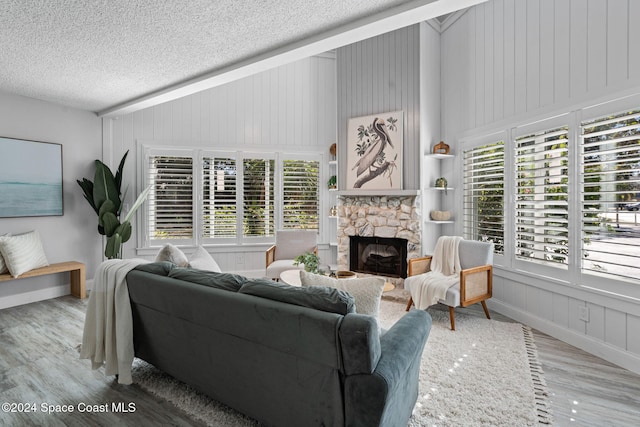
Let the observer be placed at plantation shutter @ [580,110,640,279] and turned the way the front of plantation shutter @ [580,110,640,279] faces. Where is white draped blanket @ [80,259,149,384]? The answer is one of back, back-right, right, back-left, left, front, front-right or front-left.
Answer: front

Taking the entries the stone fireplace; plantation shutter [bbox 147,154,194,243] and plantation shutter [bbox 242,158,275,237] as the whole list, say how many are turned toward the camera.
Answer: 3

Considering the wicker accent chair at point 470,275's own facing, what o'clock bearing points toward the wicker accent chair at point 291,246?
the wicker accent chair at point 291,246 is roughly at 2 o'clock from the wicker accent chair at point 470,275.

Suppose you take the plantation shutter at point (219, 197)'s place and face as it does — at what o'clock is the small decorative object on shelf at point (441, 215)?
The small decorative object on shelf is roughly at 10 o'clock from the plantation shutter.

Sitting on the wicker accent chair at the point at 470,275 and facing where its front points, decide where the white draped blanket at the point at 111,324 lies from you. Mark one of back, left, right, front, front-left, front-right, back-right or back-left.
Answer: front

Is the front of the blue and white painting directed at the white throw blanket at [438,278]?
yes

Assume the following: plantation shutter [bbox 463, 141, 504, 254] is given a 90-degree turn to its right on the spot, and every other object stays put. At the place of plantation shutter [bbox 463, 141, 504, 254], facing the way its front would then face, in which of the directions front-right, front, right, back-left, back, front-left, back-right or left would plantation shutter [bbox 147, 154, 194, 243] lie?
front-left

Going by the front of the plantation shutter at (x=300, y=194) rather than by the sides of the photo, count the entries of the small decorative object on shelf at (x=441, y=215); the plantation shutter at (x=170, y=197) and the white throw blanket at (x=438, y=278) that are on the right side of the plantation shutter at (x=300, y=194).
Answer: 1

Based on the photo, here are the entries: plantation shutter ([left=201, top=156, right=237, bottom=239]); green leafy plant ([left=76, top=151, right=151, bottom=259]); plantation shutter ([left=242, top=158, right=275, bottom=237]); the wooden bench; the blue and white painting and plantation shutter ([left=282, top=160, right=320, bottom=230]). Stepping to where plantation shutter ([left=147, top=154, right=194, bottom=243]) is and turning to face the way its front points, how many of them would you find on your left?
3

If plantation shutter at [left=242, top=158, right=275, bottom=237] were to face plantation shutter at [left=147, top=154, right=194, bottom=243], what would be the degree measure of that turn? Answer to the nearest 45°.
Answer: approximately 90° to its right

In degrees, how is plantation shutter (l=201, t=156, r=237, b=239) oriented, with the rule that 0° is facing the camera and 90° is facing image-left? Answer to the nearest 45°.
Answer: approximately 0°

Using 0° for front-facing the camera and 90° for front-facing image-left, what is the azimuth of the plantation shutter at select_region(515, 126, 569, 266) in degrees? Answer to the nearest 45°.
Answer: approximately 45°

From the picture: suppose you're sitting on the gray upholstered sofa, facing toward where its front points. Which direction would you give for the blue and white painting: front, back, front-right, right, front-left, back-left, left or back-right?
left

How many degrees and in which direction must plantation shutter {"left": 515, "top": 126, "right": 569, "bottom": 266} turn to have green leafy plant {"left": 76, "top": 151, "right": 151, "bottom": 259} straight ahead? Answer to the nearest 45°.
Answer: approximately 45° to its right

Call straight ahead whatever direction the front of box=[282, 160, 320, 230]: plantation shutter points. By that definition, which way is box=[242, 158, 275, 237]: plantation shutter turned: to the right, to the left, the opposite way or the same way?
the same way

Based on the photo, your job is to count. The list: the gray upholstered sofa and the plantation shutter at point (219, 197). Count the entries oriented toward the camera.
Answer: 1

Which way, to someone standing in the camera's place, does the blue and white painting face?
facing the viewer and to the right of the viewer

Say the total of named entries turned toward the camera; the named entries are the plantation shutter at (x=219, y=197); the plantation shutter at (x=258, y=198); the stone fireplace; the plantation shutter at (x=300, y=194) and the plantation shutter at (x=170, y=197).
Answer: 5

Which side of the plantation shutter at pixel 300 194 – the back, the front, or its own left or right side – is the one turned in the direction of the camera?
front

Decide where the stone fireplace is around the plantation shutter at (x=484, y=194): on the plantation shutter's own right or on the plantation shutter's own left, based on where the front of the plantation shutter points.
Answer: on the plantation shutter's own right

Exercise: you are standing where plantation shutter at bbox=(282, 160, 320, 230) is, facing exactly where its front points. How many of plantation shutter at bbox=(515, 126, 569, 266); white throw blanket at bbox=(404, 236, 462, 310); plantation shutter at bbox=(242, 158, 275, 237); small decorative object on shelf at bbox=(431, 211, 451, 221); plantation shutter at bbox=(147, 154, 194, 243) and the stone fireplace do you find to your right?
2
